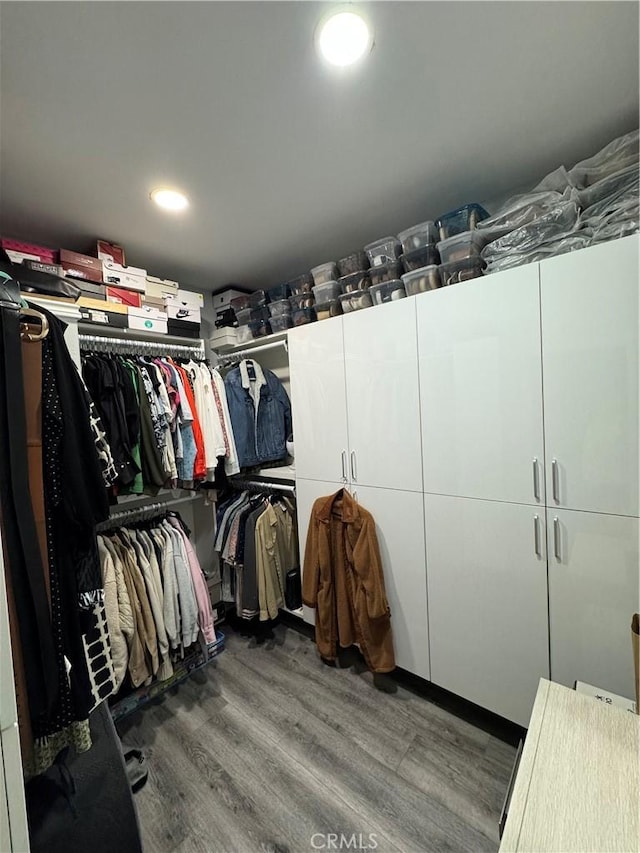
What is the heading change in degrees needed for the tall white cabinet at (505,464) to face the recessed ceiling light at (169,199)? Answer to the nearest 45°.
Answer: approximately 45° to its right

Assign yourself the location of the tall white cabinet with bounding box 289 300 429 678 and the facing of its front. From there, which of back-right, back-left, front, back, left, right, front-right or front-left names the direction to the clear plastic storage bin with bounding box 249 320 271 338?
right

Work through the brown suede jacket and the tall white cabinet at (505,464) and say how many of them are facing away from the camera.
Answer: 0

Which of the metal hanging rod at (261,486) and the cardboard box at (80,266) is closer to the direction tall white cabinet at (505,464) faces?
the cardboard box

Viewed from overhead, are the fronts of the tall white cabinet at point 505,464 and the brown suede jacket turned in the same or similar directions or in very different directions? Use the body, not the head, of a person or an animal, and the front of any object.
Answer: same or similar directions

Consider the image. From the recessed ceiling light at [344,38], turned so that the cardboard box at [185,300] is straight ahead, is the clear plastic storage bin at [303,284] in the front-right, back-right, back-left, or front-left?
front-right

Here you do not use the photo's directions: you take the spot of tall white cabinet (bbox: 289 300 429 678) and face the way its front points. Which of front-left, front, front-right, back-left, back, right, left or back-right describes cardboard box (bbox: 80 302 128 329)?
front-right

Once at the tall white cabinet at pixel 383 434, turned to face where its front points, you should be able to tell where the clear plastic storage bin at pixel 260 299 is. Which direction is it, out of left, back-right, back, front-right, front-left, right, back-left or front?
right

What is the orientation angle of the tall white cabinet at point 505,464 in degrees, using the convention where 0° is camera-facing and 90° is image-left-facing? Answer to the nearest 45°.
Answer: approximately 45°

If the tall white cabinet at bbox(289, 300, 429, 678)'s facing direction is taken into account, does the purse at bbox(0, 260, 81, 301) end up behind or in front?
in front

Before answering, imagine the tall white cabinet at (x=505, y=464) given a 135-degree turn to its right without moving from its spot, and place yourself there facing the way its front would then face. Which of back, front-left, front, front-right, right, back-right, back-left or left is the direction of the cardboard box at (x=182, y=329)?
left
